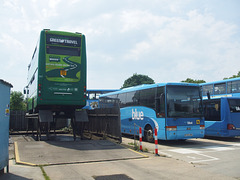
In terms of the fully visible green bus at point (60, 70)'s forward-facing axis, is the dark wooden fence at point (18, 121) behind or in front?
in front

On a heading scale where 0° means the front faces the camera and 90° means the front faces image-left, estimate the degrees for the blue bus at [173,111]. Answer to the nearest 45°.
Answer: approximately 315°

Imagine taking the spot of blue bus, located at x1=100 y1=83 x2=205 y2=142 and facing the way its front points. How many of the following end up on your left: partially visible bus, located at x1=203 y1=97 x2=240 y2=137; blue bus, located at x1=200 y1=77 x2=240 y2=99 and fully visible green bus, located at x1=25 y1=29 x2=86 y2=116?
2

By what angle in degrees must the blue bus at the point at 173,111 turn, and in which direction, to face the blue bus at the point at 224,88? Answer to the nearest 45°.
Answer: approximately 90° to its left
